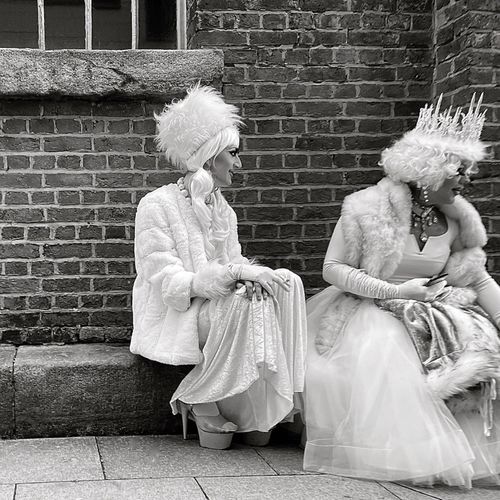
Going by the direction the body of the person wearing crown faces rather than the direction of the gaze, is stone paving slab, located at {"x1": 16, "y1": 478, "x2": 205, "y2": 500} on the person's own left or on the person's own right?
on the person's own right

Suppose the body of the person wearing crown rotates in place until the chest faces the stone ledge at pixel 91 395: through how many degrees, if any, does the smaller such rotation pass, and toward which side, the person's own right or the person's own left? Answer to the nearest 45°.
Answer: approximately 135° to the person's own right

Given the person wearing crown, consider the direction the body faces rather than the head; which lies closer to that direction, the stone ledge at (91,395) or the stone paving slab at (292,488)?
the stone paving slab

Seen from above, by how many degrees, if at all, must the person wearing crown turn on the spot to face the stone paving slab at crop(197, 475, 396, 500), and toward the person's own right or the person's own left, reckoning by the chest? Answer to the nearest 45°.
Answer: approximately 90° to the person's own right

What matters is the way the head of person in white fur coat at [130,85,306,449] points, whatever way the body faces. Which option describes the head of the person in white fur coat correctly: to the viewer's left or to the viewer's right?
to the viewer's right

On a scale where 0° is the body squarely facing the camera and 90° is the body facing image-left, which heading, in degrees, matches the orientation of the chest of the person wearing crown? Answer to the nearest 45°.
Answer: approximately 315°

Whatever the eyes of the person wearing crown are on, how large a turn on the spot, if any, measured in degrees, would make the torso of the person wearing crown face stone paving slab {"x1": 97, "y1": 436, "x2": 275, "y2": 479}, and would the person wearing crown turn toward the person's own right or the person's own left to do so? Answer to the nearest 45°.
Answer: approximately 135° to the person's own right

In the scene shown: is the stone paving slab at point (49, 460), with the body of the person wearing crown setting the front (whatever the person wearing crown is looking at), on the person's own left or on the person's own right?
on the person's own right

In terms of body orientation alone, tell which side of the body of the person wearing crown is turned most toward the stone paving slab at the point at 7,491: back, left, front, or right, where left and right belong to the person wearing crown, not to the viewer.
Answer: right

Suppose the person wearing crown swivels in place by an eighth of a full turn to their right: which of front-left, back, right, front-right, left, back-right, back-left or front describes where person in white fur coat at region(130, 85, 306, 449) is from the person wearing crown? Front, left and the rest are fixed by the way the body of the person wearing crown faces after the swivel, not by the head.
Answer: right
